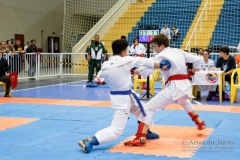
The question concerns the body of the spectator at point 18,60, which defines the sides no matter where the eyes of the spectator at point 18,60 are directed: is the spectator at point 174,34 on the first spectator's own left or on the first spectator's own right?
on the first spectator's own left

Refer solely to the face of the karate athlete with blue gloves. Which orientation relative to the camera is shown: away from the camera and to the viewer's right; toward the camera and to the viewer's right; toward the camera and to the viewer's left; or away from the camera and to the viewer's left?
away from the camera and to the viewer's right

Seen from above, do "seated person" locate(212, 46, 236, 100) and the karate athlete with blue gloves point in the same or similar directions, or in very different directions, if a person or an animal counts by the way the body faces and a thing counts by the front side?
very different directions

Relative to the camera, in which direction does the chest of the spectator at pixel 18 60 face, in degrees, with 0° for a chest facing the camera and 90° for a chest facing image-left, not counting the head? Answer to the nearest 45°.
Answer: approximately 0°

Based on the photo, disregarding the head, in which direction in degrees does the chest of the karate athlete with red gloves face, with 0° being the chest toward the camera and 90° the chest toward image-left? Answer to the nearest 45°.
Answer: approximately 135°

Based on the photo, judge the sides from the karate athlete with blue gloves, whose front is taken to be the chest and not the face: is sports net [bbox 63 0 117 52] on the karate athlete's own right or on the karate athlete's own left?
on the karate athlete's own left

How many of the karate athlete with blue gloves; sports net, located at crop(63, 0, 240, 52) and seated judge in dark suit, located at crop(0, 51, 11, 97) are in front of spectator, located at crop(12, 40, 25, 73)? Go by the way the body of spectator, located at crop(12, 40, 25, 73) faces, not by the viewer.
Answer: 2

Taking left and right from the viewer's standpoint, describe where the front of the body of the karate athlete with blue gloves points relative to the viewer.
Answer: facing away from the viewer and to the right of the viewer

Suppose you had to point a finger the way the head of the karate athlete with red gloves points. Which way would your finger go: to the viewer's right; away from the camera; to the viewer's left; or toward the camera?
to the viewer's left

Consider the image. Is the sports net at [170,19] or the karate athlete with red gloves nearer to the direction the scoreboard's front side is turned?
the karate athlete with red gloves
